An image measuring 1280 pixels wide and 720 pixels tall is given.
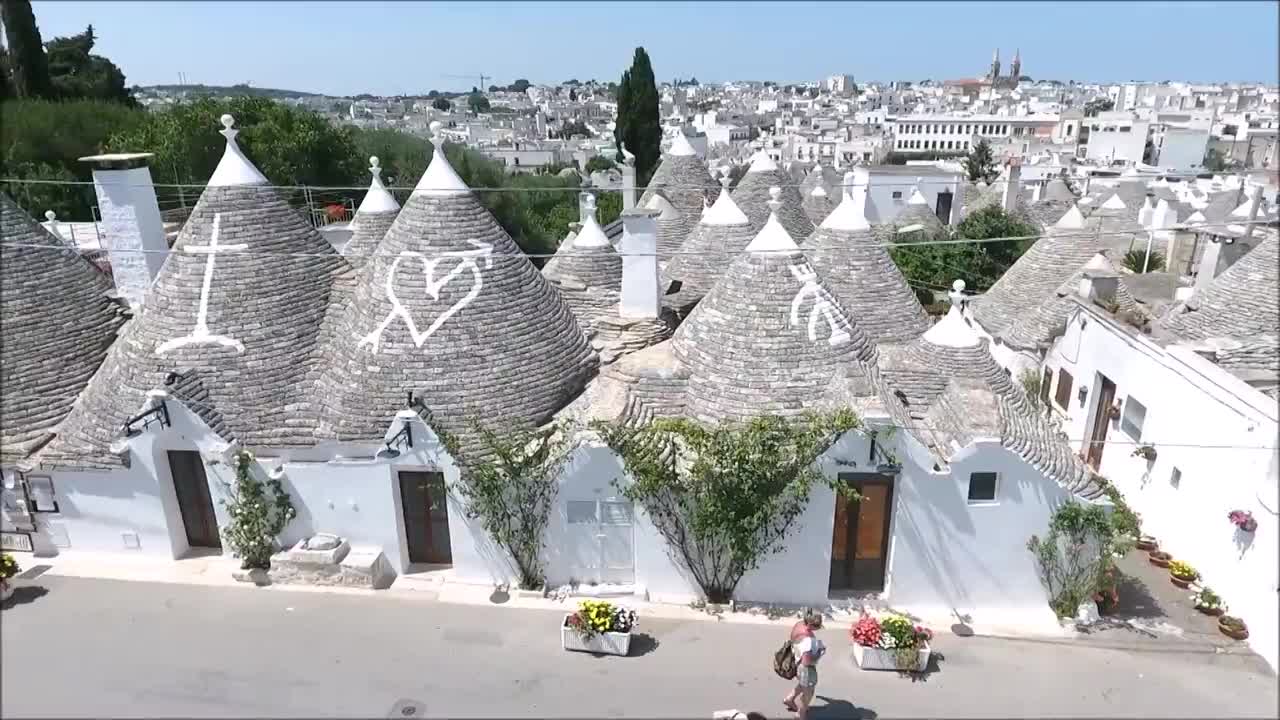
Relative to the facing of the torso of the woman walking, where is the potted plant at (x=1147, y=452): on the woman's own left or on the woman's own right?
on the woman's own left

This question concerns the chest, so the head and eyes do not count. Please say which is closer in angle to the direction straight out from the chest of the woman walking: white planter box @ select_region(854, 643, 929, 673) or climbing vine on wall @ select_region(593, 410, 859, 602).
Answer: the white planter box

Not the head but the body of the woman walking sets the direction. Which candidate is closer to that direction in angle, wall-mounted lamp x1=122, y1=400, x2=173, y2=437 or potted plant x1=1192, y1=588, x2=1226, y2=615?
the potted plant

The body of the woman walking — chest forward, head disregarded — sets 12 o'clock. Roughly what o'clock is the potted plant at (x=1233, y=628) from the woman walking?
The potted plant is roughly at 11 o'clock from the woman walking.

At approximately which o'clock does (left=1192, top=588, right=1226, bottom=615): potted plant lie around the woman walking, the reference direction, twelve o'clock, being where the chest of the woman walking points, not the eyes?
The potted plant is roughly at 11 o'clock from the woman walking.

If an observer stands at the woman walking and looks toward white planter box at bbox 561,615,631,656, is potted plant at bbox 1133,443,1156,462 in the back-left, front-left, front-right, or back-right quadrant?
back-right

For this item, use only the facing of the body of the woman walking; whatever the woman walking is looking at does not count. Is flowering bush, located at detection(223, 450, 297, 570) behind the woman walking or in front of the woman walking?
behind

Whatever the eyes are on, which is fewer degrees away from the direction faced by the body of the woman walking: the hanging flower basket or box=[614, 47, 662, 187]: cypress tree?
the hanging flower basket

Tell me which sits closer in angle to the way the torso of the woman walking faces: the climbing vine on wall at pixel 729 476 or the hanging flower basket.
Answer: the hanging flower basket

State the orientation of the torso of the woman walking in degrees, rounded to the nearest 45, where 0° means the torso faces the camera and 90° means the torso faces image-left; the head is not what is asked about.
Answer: approximately 270°

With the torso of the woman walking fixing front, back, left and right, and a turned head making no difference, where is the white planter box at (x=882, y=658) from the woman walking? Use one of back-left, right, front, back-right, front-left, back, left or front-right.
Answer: front-left
